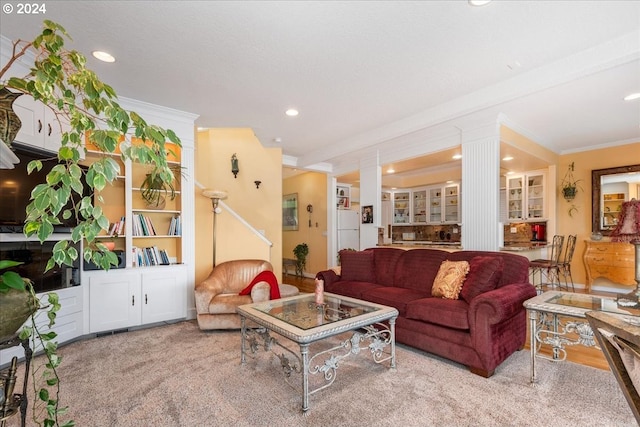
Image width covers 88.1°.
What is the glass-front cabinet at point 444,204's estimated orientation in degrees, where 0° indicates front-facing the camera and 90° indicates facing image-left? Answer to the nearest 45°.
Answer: approximately 45°

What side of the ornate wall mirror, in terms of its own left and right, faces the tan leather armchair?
front

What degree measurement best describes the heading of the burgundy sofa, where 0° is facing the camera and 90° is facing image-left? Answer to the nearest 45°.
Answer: approximately 45°

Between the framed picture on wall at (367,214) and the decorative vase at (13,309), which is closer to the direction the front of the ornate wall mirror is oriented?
the decorative vase

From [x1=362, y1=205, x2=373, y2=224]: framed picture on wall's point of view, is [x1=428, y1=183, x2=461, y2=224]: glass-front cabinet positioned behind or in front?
behind

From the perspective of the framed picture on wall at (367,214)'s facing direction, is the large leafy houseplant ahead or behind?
ahead

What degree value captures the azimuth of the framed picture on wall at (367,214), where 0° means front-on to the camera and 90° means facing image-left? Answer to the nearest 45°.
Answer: approximately 45°

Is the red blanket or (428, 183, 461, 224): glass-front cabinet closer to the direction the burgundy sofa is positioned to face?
the red blanket

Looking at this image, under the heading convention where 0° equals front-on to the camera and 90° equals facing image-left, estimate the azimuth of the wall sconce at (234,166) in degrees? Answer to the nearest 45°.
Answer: approximately 0°

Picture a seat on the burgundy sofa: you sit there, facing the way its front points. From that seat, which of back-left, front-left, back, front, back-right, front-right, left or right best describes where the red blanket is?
front-right
